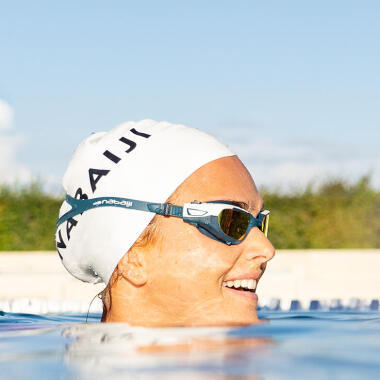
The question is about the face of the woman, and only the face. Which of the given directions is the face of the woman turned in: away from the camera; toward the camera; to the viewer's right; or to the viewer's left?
to the viewer's right
